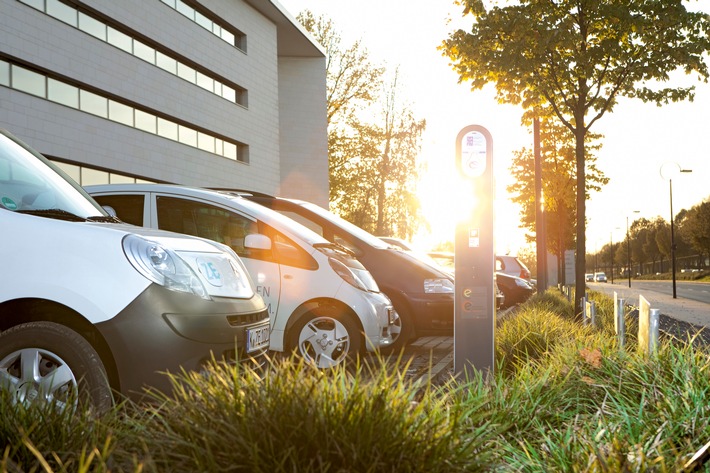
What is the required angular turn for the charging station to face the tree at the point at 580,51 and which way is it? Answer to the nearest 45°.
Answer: approximately 180°

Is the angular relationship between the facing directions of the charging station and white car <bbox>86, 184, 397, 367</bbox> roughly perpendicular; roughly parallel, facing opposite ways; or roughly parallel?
roughly perpendicular

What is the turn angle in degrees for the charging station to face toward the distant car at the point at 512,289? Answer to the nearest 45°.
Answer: approximately 180°

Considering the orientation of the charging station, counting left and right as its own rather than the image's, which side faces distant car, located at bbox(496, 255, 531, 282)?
back

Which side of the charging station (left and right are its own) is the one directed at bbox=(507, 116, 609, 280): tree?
back

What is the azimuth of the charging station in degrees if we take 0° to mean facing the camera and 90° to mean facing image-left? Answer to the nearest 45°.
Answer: approximately 0°

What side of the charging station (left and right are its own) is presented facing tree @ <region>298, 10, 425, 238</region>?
back

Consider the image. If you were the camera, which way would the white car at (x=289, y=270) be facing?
facing to the right of the viewer

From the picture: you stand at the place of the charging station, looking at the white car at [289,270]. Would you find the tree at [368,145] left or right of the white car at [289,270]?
right

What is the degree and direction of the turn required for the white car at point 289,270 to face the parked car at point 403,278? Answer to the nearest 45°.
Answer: approximately 45° to its left
